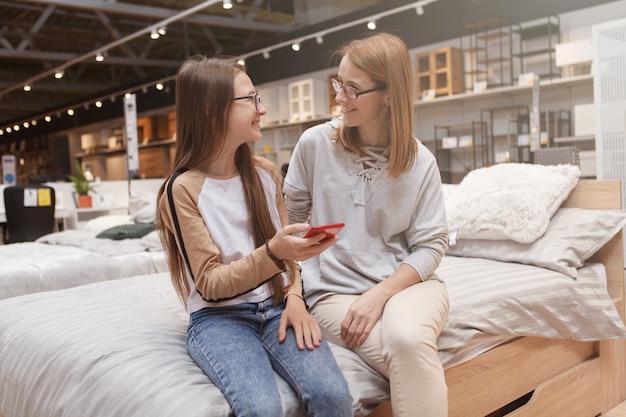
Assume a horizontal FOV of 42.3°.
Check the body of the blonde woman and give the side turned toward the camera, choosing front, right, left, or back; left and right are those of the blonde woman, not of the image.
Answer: front

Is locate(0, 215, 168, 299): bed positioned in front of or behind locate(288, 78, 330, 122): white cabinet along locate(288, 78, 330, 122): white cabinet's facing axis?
in front

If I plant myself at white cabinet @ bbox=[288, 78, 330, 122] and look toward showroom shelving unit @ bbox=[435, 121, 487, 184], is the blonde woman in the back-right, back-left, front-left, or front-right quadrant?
front-right

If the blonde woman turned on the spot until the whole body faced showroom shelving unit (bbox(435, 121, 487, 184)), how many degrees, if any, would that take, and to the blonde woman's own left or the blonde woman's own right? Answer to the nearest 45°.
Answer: approximately 180°

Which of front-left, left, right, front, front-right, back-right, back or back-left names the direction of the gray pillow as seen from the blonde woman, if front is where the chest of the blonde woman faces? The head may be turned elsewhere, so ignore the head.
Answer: back-left

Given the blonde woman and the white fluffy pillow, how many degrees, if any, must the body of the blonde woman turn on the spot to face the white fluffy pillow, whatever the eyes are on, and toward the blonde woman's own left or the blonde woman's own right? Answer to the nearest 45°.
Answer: approximately 135° to the blonde woman's own left

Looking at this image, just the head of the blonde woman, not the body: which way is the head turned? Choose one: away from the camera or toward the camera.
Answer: toward the camera

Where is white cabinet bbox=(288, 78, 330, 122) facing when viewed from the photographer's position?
facing the viewer and to the left of the viewer

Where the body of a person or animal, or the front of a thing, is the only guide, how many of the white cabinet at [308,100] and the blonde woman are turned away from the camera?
0
